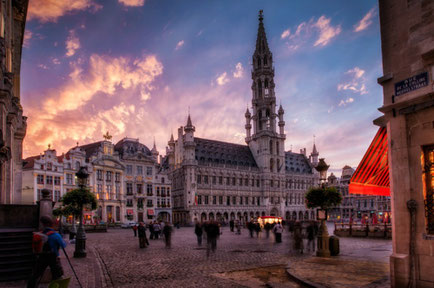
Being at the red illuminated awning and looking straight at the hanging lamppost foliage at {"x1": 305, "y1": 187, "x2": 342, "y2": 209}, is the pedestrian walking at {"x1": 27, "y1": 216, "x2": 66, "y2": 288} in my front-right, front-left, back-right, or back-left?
back-left

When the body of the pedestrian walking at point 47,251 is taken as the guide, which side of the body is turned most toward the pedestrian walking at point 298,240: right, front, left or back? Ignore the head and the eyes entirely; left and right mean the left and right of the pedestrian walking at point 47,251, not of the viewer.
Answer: front

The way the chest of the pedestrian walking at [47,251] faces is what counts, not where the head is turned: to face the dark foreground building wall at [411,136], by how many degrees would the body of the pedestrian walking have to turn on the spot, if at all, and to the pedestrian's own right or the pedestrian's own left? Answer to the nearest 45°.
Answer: approximately 45° to the pedestrian's own right

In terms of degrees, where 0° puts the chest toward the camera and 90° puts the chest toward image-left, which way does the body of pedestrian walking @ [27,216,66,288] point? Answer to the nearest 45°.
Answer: approximately 225°

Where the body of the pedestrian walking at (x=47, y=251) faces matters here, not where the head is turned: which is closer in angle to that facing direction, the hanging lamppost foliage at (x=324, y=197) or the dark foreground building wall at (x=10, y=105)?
the hanging lamppost foliage

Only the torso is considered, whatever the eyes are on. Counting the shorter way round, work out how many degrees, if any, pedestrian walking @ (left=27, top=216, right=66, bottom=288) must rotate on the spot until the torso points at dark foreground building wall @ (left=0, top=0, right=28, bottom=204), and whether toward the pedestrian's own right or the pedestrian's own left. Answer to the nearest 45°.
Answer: approximately 45° to the pedestrian's own left

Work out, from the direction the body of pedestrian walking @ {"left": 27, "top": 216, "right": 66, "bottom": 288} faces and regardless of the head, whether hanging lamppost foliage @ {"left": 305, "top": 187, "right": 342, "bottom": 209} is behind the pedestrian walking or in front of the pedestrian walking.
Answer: in front
